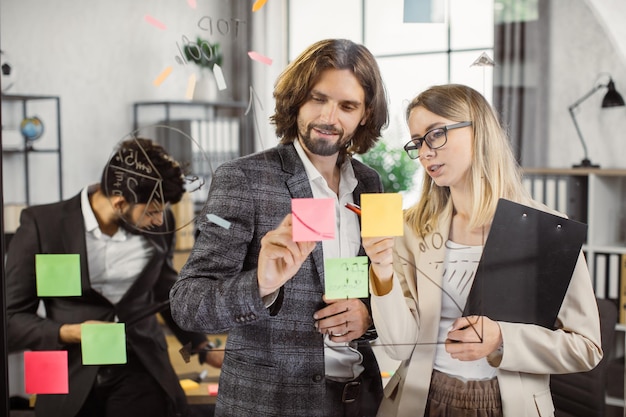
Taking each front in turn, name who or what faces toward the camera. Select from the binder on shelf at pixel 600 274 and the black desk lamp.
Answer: the binder on shelf

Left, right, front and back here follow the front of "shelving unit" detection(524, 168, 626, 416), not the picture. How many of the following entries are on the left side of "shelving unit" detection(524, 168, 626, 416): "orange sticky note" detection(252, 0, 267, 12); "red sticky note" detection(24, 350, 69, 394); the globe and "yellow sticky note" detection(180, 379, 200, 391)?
0

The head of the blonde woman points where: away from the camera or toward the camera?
toward the camera

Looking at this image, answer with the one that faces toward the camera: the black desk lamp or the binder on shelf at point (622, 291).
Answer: the binder on shelf

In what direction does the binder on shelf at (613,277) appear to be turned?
toward the camera

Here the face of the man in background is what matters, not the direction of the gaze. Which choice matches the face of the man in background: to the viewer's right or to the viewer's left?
to the viewer's right

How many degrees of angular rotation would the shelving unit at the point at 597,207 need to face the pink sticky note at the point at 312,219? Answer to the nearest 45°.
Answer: approximately 45° to its right

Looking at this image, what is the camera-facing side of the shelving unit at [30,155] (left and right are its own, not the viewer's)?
front

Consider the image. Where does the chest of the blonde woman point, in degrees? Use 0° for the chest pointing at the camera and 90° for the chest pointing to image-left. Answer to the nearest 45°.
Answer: approximately 45°

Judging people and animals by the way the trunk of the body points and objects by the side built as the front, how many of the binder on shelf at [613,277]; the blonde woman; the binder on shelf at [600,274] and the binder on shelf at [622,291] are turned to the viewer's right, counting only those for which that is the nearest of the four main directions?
0

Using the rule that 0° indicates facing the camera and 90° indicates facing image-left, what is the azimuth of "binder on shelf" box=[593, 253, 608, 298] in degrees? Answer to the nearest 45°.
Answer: approximately 0°

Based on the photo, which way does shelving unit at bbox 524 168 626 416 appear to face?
toward the camera
